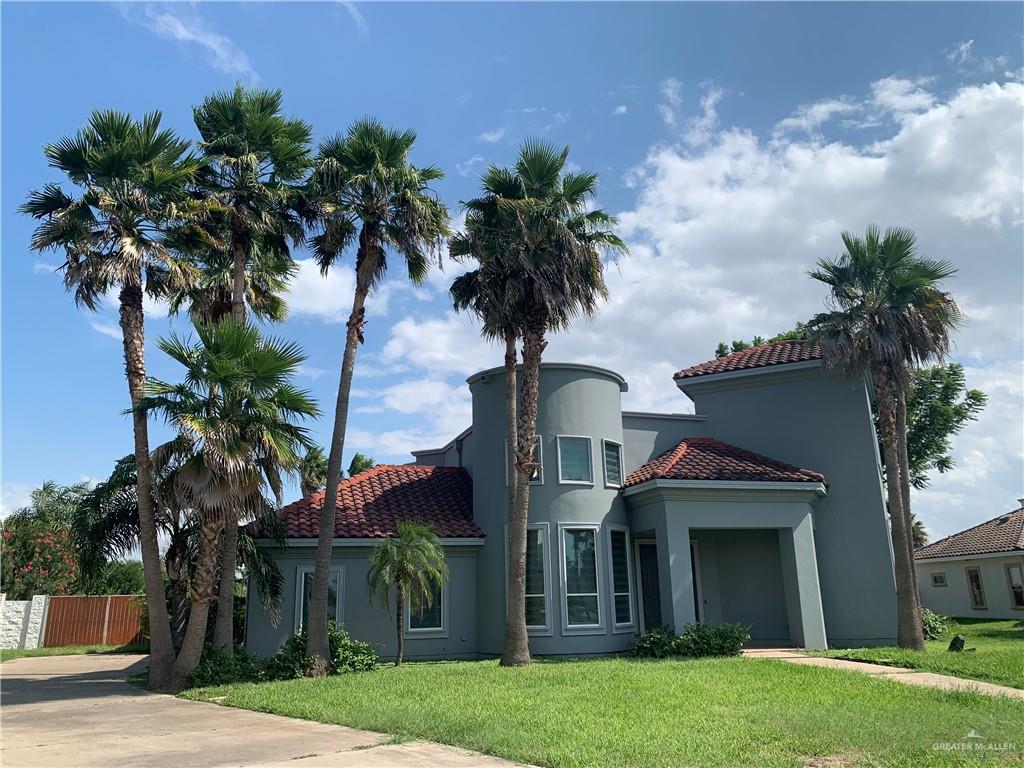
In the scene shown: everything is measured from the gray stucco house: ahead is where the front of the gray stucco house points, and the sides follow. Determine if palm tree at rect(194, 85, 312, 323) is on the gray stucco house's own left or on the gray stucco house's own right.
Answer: on the gray stucco house's own right

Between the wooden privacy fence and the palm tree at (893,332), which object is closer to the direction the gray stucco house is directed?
the palm tree

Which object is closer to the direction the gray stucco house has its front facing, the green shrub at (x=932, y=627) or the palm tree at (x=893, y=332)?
the palm tree

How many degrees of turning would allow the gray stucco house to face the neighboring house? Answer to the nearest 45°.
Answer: approximately 135° to its left

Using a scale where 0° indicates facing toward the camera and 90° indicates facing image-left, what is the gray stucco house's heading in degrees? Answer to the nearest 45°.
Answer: approximately 0°

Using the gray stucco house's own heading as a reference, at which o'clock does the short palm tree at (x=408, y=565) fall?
The short palm tree is roughly at 2 o'clock from the gray stucco house.

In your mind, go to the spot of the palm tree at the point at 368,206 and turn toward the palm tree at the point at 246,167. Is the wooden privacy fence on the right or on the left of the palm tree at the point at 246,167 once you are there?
right

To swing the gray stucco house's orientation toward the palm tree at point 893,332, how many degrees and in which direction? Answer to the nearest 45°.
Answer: approximately 90° to its left

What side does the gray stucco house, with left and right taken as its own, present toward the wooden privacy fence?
right

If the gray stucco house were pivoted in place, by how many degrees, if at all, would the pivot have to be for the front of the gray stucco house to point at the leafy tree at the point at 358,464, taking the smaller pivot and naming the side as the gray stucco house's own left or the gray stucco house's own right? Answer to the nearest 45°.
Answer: approximately 135° to the gray stucco house's own right

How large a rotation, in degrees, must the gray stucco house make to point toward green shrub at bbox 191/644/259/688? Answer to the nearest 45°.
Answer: approximately 45° to its right
